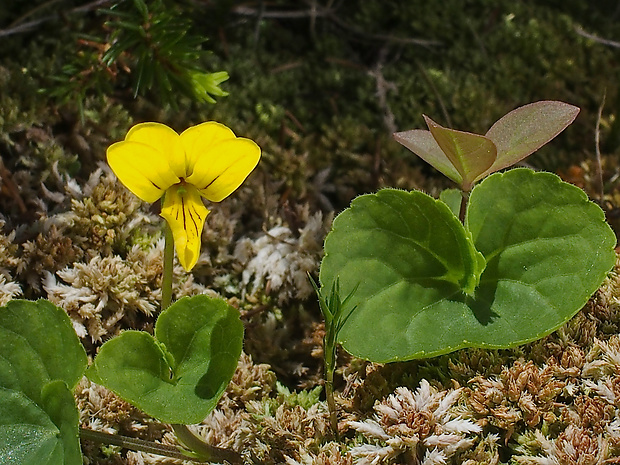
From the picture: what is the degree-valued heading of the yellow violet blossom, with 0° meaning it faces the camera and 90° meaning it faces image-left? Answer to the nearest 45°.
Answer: approximately 0°

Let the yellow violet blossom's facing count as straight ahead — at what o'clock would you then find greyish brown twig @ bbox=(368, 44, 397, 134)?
The greyish brown twig is roughly at 7 o'clock from the yellow violet blossom.

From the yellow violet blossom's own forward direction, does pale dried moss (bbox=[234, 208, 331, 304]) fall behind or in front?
behind

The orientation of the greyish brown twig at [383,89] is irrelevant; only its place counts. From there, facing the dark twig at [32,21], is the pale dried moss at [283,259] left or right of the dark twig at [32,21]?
left
